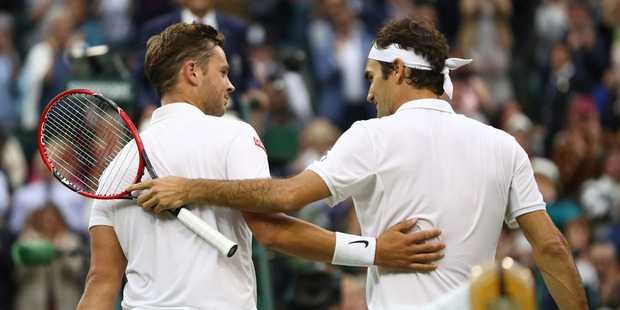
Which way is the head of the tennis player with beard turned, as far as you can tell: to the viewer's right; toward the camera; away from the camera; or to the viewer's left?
to the viewer's right

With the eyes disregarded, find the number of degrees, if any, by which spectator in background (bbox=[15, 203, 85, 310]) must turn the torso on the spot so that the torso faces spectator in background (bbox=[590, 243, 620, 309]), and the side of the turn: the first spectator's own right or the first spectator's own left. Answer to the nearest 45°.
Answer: approximately 45° to the first spectator's own left

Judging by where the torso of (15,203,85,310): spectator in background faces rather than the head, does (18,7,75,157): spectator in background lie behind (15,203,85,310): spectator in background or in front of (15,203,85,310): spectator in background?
behind

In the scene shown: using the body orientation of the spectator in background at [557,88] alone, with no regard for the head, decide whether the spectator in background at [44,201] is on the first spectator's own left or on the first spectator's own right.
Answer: on the first spectator's own right

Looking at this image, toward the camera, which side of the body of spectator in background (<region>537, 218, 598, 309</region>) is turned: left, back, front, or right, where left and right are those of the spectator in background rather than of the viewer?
front

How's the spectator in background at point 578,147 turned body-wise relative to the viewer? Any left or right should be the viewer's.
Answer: facing the viewer

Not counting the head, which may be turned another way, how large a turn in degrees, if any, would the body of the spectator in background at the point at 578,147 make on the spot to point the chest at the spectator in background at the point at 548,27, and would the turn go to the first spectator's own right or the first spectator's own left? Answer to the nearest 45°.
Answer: approximately 180°

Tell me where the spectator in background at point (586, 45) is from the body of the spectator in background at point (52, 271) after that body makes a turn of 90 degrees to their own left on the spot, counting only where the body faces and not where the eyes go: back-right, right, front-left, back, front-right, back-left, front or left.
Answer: front
